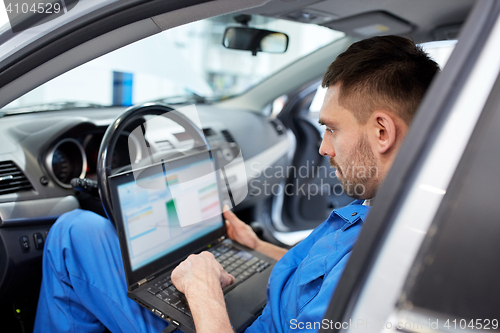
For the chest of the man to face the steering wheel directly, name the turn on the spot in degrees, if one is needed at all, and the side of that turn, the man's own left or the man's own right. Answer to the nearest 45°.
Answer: approximately 45° to the man's own right

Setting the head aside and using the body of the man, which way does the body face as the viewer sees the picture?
to the viewer's left

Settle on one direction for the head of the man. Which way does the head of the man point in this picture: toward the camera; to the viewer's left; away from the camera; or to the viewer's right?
to the viewer's left
